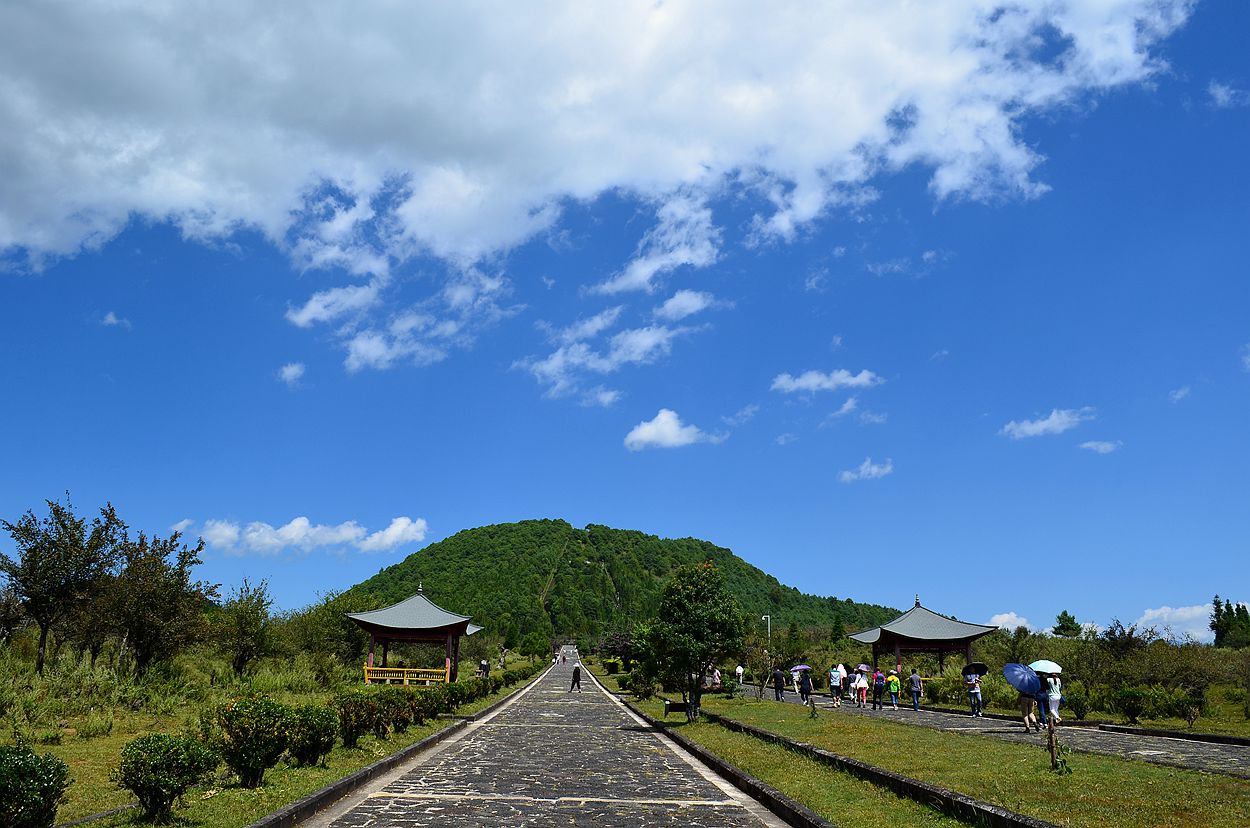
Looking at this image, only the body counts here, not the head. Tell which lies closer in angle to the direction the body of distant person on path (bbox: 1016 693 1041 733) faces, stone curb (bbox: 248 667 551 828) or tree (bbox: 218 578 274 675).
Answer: the tree

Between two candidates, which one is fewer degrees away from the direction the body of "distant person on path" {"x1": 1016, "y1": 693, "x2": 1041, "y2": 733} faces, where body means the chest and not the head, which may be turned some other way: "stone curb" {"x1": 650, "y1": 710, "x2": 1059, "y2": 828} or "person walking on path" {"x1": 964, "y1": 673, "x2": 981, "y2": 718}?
the person walking on path

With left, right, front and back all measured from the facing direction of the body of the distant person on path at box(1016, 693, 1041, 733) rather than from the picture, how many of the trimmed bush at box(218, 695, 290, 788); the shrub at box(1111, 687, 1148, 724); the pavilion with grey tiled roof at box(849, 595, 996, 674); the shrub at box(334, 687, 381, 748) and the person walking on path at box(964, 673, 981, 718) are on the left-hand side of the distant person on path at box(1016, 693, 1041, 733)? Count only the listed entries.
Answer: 2

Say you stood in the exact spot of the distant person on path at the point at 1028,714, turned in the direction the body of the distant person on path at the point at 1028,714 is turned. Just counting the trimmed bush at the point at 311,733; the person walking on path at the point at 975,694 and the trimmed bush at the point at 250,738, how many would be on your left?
2

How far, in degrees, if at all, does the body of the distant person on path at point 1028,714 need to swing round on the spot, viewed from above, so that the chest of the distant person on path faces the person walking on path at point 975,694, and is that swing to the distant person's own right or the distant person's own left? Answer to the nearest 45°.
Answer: approximately 45° to the distant person's own right

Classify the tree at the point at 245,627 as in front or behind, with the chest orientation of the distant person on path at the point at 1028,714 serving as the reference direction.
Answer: in front

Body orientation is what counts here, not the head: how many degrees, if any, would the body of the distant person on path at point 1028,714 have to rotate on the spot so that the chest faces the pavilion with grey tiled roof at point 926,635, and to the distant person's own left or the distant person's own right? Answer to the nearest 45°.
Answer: approximately 45° to the distant person's own right

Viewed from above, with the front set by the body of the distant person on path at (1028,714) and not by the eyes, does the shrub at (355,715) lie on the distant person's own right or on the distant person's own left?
on the distant person's own left

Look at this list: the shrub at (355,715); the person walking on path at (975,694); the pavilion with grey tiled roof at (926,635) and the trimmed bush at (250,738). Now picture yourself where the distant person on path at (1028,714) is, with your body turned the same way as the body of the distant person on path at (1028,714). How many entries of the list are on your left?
2

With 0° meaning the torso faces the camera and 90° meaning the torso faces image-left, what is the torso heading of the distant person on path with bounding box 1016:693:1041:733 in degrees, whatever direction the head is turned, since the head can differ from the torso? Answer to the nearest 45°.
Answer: approximately 135°

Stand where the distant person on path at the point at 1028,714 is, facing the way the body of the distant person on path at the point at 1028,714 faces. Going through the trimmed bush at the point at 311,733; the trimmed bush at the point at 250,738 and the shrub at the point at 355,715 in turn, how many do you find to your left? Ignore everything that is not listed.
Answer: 3
